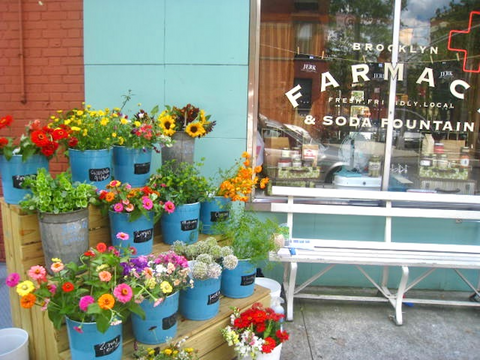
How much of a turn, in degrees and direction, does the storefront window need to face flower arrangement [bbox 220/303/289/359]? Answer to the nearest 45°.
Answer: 0° — it already faces it

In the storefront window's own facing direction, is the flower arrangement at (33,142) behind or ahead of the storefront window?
ahead

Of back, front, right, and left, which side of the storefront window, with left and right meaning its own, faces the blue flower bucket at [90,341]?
front

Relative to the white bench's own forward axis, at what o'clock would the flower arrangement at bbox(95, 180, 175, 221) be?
The flower arrangement is roughly at 3 o'clock from the white bench.

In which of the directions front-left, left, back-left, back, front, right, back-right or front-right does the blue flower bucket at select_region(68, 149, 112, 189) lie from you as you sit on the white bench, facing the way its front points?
front-right

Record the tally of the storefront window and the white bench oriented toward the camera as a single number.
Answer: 2

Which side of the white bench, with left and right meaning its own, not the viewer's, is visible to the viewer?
front

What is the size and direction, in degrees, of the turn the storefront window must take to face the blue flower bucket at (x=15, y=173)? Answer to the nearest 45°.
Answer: approximately 45° to its right

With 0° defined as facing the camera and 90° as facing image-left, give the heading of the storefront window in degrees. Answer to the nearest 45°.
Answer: approximately 0°
